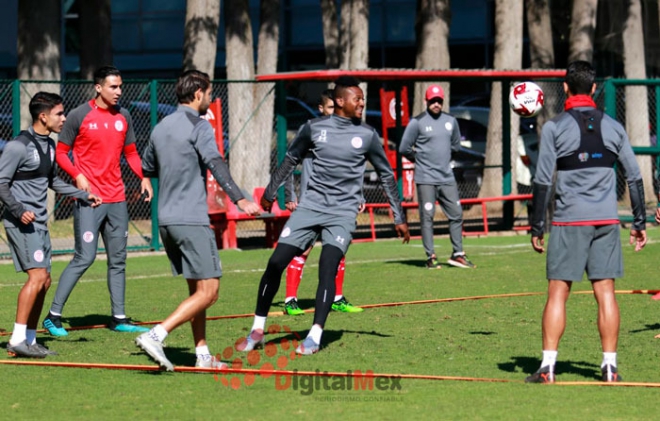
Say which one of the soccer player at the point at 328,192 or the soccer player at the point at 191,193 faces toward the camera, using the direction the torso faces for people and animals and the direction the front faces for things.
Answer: the soccer player at the point at 328,192

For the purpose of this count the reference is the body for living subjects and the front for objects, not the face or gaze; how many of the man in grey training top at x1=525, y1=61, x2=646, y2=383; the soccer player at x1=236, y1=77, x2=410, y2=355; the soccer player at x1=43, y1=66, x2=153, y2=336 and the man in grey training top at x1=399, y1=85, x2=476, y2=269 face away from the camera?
1

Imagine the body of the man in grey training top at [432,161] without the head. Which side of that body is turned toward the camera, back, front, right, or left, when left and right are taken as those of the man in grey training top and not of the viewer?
front

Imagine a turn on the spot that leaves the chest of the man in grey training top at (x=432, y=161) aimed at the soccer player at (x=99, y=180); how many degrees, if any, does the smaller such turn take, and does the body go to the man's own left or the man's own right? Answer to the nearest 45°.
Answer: approximately 45° to the man's own right

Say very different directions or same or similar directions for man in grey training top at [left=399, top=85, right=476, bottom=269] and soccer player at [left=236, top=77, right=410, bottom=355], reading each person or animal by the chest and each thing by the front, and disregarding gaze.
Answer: same or similar directions

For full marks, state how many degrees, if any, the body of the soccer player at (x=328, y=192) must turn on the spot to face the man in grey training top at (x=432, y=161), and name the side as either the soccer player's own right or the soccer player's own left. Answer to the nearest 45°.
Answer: approximately 180°

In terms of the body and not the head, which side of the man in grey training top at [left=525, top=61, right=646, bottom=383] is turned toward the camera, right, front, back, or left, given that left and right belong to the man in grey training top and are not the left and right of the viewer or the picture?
back

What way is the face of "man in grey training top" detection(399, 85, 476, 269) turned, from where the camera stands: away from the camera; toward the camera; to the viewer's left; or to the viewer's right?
toward the camera

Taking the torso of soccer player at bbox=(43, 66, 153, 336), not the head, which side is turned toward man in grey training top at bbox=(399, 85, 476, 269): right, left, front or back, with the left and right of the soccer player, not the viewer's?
left

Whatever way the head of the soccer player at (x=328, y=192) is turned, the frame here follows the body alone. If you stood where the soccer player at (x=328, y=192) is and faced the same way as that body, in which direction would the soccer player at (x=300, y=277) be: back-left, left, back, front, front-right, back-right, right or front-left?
back

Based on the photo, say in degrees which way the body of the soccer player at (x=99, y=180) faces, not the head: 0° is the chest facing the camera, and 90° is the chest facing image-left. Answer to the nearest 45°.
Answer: approximately 315°

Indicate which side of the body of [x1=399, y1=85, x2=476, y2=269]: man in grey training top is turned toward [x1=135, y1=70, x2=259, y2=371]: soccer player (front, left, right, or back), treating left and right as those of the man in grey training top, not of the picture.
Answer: front

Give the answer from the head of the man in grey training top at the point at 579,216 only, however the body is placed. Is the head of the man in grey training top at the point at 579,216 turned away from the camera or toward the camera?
away from the camera

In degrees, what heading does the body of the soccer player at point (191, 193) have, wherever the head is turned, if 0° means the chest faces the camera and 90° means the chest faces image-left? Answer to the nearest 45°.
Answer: approximately 225°

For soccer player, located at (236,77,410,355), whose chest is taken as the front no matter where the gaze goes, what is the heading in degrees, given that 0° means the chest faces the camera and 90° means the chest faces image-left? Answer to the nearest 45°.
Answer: approximately 0°
